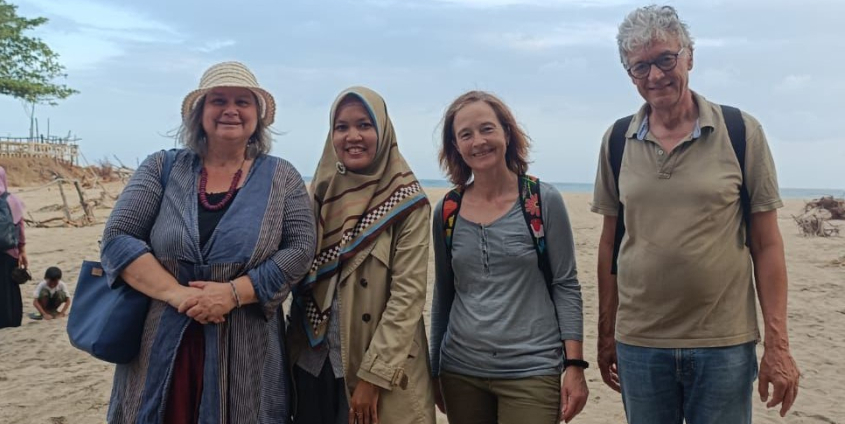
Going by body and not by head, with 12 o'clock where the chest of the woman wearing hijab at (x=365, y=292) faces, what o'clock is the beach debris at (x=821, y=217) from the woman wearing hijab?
The beach debris is roughly at 6 o'clock from the woman wearing hijab.

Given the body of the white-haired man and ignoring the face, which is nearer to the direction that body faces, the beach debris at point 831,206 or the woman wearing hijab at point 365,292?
the woman wearing hijab

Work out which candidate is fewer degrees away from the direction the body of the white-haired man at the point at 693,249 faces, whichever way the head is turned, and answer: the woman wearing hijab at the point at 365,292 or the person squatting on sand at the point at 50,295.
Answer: the woman wearing hijab

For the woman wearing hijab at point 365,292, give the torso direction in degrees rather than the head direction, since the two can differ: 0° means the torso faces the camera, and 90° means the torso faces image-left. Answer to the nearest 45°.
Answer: approximately 45°

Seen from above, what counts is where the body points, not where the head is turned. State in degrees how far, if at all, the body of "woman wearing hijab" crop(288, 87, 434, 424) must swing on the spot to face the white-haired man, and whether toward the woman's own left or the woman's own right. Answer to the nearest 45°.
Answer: approximately 135° to the woman's own left

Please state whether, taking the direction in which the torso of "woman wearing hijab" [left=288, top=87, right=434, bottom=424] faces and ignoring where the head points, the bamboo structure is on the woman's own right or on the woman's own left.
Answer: on the woman's own right

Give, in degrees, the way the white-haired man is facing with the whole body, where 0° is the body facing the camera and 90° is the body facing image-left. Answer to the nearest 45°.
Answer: approximately 0°

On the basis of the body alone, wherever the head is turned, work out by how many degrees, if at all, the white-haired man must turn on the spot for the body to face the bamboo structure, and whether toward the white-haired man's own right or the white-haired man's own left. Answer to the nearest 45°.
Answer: approximately 135° to the white-haired man's own right

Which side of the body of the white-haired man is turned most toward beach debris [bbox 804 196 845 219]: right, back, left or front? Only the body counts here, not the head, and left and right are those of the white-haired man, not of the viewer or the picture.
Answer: back

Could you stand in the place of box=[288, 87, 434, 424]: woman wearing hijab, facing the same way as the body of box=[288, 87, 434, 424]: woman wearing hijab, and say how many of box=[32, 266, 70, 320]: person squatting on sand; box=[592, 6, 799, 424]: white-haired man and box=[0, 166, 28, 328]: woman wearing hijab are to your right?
2

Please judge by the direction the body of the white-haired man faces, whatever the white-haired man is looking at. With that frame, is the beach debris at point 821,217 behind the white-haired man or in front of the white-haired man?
behind
